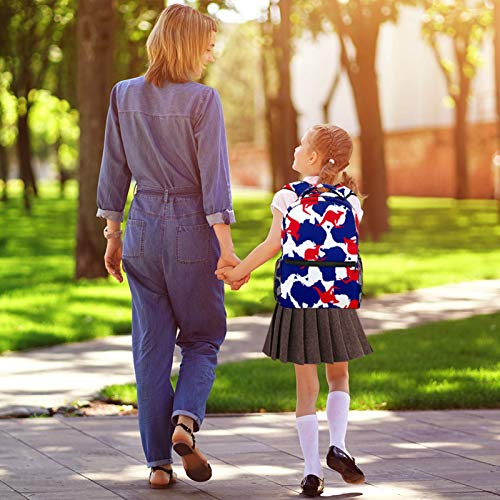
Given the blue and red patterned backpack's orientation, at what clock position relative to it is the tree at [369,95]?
The tree is roughly at 6 o'clock from the blue and red patterned backpack.

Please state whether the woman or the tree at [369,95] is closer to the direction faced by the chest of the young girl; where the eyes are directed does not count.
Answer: the tree

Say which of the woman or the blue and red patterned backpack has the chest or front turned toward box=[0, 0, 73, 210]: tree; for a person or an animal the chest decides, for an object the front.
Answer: the woman

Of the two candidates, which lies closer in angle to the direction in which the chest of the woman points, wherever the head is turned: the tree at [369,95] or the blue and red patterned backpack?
the tree

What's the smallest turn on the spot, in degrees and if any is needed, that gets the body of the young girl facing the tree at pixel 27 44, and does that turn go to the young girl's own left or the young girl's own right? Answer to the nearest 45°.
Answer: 0° — they already face it

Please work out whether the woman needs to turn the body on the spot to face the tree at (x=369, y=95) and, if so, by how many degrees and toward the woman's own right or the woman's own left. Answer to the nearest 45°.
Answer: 0° — they already face it

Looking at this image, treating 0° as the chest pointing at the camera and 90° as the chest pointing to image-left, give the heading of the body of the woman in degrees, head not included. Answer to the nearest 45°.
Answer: approximately 180°

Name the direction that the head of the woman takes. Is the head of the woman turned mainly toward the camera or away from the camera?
away from the camera

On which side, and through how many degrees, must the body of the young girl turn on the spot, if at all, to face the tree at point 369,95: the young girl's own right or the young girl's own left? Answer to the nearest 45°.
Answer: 0° — they already face it

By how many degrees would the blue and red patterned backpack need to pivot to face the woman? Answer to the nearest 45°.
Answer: approximately 90° to its right

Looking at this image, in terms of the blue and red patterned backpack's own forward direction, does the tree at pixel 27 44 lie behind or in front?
behind

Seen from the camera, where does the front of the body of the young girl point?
away from the camera

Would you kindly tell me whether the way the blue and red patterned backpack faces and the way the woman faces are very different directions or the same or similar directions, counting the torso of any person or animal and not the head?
very different directions

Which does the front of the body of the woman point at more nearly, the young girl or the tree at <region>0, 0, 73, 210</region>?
the tree

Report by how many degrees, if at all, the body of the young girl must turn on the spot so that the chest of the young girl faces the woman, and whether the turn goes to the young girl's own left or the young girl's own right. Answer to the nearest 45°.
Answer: approximately 90° to the young girl's own left

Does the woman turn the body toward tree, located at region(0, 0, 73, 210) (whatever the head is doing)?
yes

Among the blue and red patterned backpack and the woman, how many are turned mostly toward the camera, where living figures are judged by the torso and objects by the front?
1
